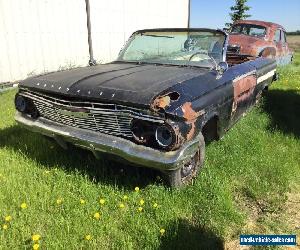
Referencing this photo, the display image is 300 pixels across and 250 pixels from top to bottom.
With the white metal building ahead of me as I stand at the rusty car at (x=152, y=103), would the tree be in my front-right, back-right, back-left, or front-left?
front-right

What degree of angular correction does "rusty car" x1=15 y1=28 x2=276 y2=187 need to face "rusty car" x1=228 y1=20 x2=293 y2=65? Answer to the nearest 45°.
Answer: approximately 180°

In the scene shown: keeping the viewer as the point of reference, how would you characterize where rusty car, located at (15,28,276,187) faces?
facing the viewer and to the left of the viewer

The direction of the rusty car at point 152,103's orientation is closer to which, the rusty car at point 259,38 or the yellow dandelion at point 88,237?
the yellow dandelion

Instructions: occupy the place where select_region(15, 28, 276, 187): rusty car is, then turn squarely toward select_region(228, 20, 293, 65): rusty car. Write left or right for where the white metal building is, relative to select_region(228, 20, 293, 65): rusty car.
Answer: left

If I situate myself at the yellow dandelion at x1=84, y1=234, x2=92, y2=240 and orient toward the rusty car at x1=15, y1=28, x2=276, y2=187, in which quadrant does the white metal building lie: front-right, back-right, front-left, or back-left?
front-left

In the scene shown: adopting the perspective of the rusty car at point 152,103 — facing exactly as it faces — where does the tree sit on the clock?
The tree is roughly at 5 o'clock from the rusty car.

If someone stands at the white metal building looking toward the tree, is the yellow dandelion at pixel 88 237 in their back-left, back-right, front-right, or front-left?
back-right

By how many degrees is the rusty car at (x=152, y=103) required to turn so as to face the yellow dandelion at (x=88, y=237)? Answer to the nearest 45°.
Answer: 0° — it already faces it

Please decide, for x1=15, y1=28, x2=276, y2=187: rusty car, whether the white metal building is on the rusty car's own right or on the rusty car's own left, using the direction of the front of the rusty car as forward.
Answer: on the rusty car's own right
